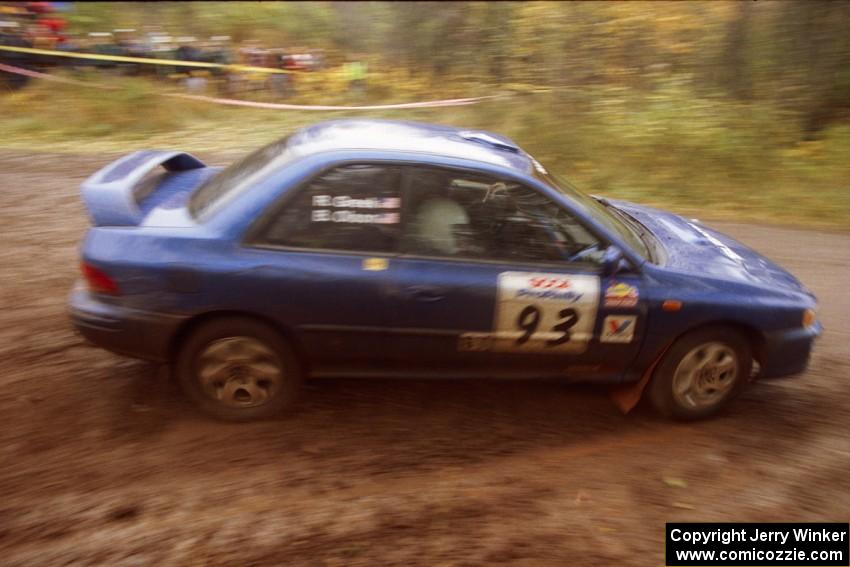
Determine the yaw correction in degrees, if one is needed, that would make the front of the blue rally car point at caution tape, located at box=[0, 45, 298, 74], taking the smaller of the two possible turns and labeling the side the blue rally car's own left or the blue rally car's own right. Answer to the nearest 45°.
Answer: approximately 135° to the blue rally car's own left

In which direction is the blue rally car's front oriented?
to the viewer's right

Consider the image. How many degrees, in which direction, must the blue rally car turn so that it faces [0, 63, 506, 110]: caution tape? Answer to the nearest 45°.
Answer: approximately 90° to its left
